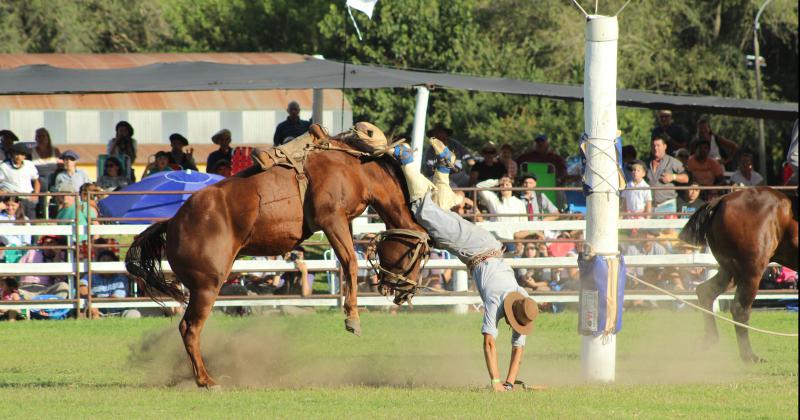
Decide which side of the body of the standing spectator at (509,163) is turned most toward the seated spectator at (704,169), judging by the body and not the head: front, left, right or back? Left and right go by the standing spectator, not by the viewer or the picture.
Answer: left

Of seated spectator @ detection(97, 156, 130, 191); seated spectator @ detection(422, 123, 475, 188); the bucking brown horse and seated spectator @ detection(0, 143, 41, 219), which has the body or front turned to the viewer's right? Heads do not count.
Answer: the bucking brown horse

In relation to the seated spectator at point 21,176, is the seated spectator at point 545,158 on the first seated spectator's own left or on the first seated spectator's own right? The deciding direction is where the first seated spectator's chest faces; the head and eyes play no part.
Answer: on the first seated spectator's own left

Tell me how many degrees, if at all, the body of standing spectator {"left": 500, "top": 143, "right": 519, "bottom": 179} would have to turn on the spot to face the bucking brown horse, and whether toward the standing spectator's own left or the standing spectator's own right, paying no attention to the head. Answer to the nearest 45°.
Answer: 0° — they already face it

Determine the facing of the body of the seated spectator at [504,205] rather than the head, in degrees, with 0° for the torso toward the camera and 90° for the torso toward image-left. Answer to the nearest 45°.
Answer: approximately 0°

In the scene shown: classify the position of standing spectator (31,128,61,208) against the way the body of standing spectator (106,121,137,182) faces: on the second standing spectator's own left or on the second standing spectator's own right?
on the second standing spectator's own right

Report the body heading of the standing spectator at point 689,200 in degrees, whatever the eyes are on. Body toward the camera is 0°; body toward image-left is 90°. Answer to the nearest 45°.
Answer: approximately 0°

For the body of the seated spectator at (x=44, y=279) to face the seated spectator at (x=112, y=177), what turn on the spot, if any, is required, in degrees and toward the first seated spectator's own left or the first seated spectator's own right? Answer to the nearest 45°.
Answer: approximately 135° to the first seated spectator's own left

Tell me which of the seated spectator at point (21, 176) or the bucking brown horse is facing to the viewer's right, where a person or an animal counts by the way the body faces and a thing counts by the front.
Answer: the bucking brown horse
